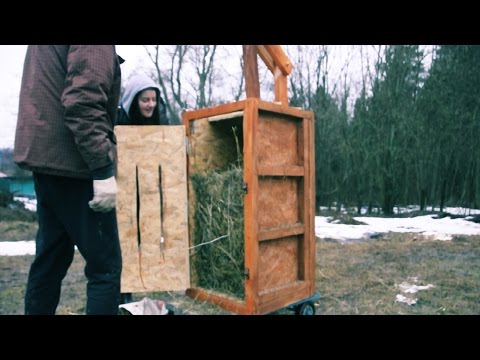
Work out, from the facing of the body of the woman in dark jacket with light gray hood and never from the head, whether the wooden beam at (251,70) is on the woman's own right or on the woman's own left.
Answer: on the woman's own left

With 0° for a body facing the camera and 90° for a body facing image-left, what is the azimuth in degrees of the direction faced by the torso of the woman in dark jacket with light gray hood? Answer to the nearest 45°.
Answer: approximately 315°

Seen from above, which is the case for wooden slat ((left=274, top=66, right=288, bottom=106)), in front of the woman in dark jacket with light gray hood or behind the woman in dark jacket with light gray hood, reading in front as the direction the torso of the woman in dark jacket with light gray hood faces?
in front

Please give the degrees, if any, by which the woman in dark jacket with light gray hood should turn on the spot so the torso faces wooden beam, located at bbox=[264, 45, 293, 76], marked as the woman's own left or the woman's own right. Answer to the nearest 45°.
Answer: approximately 45° to the woman's own left

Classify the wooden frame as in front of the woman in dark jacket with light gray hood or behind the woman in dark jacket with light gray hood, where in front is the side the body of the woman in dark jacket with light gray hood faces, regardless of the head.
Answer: in front
